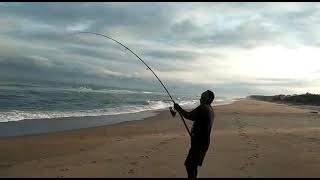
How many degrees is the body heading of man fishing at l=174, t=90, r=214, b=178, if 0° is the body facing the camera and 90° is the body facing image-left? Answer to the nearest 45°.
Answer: approximately 90°
